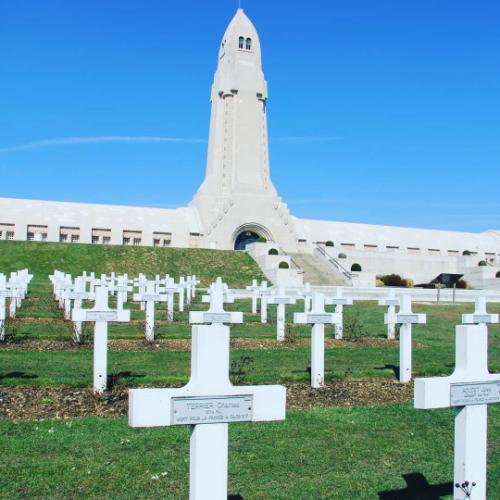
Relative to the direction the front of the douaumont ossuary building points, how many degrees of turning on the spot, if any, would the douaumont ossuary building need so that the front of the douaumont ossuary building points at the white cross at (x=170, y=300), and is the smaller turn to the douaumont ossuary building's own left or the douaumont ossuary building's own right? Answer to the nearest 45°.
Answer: approximately 45° to the douaumont ossuary building's own right

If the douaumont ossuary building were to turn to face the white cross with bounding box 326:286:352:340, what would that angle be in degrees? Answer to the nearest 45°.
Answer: approximately 45° to its right

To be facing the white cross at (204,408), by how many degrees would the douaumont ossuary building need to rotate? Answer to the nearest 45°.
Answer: approximately 45° to its right

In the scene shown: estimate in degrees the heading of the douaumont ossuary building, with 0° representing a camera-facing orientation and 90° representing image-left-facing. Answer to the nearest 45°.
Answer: approximately 315°
